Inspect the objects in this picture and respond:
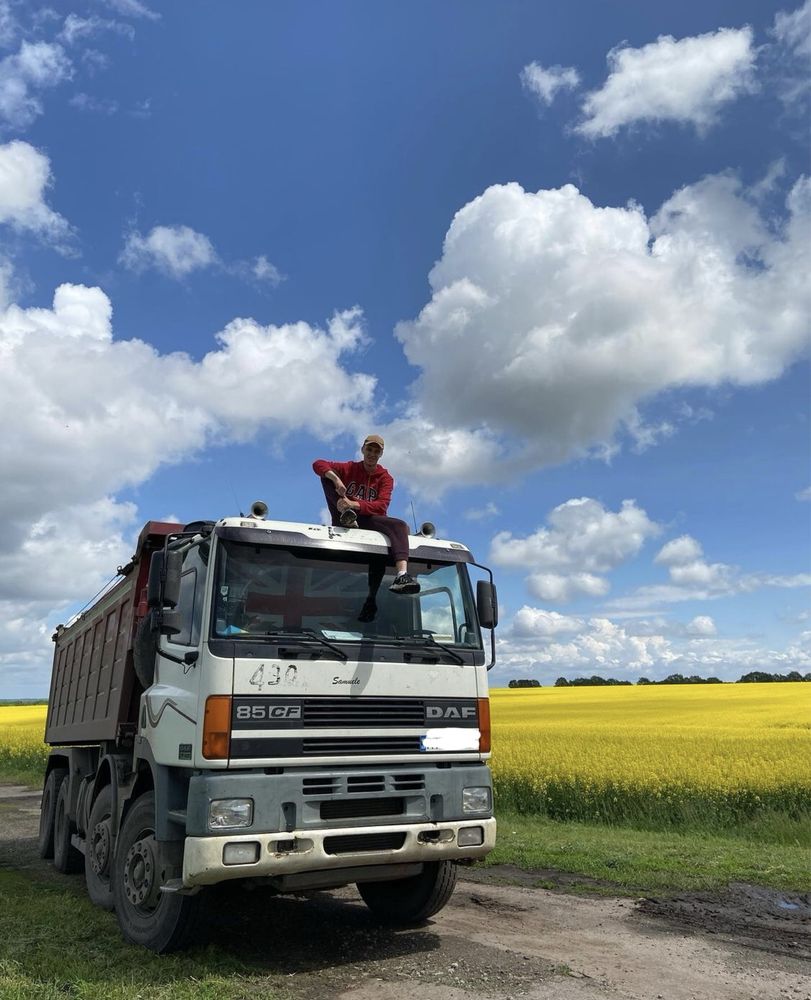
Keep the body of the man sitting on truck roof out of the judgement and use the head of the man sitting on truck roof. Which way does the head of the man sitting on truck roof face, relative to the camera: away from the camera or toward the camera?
toward the camera

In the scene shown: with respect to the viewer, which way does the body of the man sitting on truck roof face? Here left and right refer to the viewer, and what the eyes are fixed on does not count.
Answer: facing the viewer

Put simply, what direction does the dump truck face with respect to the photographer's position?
facing the viewer and to the right of the viewer
